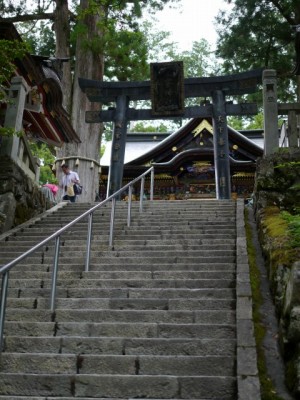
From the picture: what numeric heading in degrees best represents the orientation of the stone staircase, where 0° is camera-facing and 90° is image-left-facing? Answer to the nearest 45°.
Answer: approximately 0°

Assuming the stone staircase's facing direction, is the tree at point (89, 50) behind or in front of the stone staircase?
behind

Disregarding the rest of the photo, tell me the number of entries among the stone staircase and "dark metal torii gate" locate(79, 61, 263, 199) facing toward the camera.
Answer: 2

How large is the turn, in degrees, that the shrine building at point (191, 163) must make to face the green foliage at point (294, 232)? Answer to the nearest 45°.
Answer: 0° — it already faces it

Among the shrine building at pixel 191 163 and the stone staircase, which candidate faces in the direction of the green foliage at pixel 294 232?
the shrine building

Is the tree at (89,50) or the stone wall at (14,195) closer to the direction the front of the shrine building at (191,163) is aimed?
the stone wall

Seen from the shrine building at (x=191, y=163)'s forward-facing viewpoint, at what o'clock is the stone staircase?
The stone staircase is roughly at 12 o'clock from the shrine building.

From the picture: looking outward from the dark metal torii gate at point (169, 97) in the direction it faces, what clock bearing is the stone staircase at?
The stone staircase is roughly at 12 o'clock from the dark metal torii gate.

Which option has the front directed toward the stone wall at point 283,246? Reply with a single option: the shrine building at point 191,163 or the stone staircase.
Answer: the shrine building
